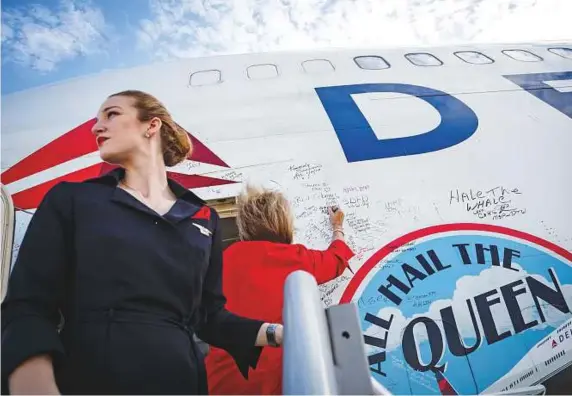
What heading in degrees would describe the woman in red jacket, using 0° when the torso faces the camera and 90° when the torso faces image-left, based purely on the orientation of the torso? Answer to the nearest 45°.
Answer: approximately 180°

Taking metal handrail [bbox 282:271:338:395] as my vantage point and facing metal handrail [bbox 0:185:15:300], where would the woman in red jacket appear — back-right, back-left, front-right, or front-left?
front-right

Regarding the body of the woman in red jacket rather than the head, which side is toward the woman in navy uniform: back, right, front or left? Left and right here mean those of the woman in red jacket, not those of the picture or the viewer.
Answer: back

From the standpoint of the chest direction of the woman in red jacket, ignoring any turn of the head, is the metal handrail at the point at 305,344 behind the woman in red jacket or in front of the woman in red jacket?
behind

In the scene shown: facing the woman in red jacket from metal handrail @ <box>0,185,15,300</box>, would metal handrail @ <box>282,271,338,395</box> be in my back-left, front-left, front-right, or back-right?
front-right

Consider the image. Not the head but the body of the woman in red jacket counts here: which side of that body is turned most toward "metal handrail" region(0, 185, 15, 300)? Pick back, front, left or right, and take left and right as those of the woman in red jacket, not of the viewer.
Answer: left

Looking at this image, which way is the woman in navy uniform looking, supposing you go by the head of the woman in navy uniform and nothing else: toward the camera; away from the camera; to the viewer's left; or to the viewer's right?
to the viewer's left

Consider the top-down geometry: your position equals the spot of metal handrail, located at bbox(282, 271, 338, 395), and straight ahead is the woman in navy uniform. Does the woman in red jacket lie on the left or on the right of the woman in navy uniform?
right
